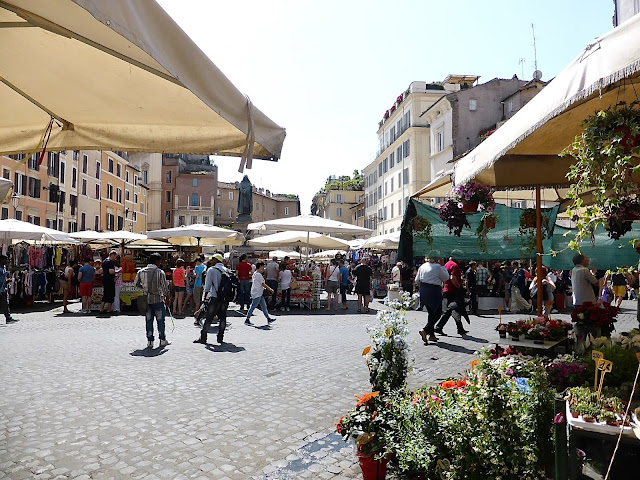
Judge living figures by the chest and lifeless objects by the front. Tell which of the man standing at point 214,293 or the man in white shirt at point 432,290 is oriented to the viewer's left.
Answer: the man standing

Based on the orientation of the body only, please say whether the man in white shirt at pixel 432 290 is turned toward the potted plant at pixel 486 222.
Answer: no

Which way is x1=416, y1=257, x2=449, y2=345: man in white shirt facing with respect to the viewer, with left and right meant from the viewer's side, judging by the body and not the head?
facing away from the viewer

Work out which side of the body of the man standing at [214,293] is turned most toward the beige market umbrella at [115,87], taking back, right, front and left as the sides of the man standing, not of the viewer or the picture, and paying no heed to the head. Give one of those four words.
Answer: left

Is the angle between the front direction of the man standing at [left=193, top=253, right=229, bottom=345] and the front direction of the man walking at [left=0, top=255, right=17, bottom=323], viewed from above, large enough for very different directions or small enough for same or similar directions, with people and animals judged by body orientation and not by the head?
very different directions

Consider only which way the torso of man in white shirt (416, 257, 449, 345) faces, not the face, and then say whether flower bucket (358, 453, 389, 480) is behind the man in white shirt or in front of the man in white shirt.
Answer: behind

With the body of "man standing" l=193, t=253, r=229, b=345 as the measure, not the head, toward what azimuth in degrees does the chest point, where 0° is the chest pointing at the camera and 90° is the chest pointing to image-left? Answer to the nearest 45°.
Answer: approximately 90°

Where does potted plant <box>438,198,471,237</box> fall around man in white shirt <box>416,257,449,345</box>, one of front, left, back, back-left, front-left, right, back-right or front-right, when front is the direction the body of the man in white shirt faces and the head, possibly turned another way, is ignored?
back

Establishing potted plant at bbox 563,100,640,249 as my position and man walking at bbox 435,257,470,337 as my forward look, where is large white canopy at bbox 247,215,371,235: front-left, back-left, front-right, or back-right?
front-left

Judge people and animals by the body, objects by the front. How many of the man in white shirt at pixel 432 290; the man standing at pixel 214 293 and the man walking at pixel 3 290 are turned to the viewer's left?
1

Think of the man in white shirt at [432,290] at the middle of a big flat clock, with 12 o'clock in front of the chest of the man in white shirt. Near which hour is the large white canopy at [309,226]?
The large white canopy is roughly at 11 o'clock from the man in white shirt.
